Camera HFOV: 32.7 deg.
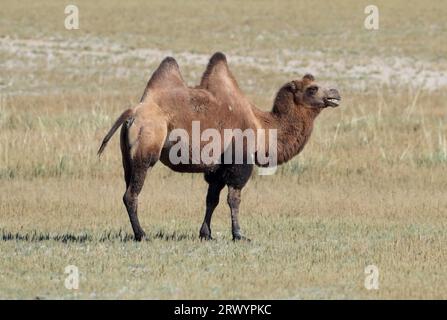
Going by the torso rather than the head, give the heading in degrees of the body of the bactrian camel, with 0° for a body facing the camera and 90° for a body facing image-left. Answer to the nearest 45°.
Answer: approximately 270°
